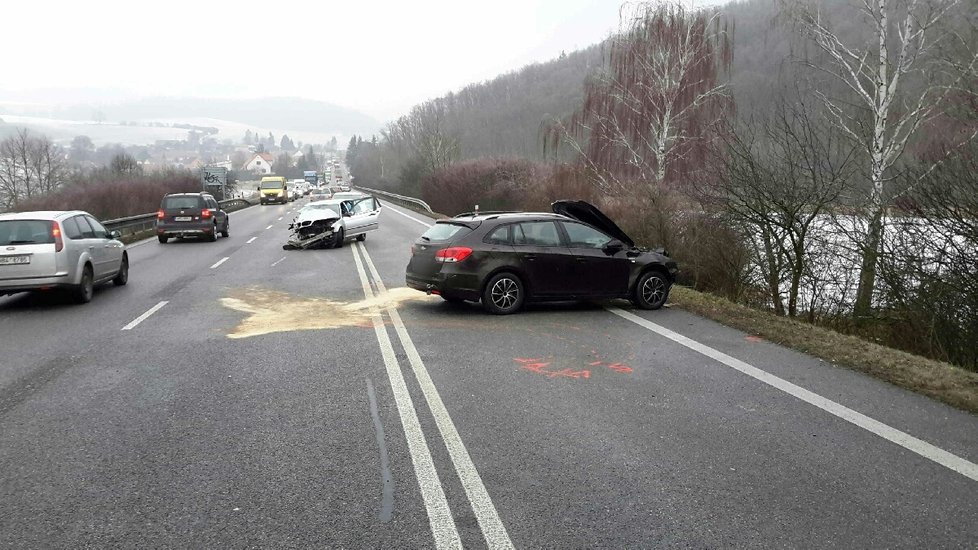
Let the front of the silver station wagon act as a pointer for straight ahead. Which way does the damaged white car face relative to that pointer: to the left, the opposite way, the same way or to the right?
the opposite way

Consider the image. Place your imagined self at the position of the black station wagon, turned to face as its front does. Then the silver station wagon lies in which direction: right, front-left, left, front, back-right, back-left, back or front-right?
back-left

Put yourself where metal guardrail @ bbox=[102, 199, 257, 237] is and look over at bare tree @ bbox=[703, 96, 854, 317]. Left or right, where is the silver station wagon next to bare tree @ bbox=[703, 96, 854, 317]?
right

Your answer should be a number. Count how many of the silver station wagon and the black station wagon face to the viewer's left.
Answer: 0

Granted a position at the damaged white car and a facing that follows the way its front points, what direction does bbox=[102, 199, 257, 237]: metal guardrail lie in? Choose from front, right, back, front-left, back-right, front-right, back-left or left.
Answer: right

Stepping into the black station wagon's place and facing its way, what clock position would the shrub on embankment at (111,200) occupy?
The shrub on embankment is roughly at 9 o'clock from the black station wagon.

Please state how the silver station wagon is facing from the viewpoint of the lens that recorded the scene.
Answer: facing away from the viewer and to the right of the viewer

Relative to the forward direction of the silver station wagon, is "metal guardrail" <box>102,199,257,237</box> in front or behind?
in front

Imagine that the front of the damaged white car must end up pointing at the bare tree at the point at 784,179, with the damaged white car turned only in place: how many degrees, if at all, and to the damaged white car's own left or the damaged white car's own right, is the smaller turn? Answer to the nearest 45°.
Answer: approximately 90° to the damaged white car's own left

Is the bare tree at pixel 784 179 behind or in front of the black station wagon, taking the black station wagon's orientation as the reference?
in front

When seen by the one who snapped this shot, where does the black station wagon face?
facing away from the viewer and to the right of the viewer

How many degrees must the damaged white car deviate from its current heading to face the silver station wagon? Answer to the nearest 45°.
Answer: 0° — it already faces it

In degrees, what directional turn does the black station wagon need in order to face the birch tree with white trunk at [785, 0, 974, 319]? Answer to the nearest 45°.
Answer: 0° — it already faces it

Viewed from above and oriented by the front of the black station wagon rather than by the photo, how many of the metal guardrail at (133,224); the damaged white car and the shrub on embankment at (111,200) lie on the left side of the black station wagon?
3

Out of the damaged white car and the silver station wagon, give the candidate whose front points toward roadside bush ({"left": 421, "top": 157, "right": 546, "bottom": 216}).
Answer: the silver station wagon

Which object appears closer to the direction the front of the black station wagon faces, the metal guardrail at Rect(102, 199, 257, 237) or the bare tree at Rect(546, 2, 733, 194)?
the bare tree

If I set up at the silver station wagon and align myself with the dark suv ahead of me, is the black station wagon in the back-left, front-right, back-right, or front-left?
back-right

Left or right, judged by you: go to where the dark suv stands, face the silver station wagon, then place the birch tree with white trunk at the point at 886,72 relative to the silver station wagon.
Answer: left
